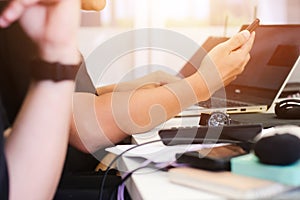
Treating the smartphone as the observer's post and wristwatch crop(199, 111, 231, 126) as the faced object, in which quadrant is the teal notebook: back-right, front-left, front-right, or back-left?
back-right

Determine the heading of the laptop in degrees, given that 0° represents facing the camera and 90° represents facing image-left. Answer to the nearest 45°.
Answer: approximately 45°

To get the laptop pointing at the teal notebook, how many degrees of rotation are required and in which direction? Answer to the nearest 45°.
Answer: approximately 45° to its left
